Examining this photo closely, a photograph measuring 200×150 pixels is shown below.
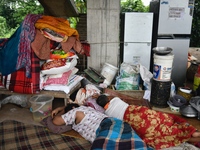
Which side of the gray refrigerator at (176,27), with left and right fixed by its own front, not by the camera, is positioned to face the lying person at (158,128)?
front

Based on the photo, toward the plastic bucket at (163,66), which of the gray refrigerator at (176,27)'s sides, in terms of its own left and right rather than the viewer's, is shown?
front

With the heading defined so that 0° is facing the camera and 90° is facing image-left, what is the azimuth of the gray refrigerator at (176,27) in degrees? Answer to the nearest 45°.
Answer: approximately 0°

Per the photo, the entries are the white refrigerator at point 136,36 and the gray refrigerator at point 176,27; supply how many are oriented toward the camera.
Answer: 2

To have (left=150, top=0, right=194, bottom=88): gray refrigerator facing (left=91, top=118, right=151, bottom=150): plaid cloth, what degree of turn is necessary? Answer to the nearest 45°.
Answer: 0° — it already faces it

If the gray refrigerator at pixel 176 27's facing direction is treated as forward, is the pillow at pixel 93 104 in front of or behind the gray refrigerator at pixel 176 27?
in front

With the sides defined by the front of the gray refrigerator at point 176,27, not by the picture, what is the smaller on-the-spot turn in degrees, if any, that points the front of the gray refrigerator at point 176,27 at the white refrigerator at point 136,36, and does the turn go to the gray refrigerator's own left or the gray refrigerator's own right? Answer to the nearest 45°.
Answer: approximately 90° to the gray refrigerator's own right

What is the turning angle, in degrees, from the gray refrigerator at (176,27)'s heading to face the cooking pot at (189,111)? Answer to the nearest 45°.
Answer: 0° — it already faces it

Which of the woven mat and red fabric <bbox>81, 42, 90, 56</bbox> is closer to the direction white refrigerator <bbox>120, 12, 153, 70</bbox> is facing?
the woven mat
